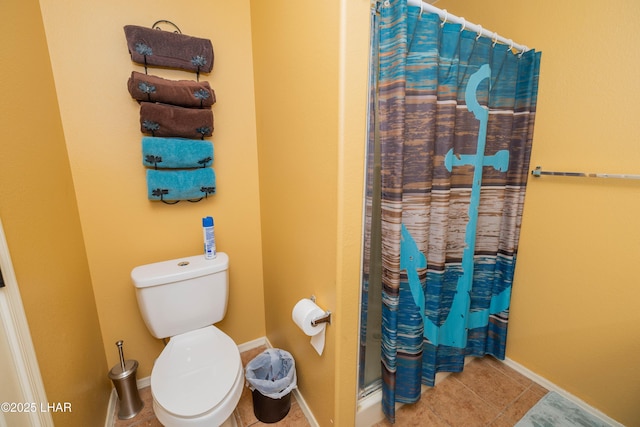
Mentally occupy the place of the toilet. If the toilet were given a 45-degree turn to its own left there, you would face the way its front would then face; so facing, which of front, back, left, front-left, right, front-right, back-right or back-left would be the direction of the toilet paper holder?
front

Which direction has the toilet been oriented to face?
toward the camera
